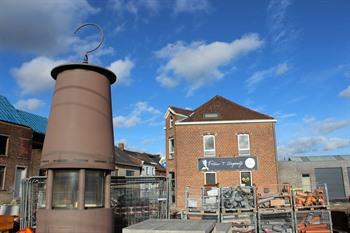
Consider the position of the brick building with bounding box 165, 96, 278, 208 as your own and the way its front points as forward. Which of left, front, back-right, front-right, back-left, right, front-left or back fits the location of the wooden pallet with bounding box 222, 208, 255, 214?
front

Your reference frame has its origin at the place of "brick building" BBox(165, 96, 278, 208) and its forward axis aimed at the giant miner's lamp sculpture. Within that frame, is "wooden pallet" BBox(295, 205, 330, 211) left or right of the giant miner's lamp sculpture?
left

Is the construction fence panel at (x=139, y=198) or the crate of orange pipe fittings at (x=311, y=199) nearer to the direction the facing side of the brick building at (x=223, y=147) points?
the construction fence panel

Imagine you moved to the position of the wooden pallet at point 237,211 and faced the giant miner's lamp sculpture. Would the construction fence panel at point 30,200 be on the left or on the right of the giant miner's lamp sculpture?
right

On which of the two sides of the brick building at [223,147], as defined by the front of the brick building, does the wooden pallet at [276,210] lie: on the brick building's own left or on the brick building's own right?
on the brick building's own left

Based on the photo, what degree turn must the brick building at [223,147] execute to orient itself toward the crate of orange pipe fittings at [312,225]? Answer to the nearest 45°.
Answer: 0° — it already faces it

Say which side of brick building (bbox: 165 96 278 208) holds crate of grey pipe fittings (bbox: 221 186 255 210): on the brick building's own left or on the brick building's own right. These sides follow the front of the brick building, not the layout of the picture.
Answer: on the brick building's own left
